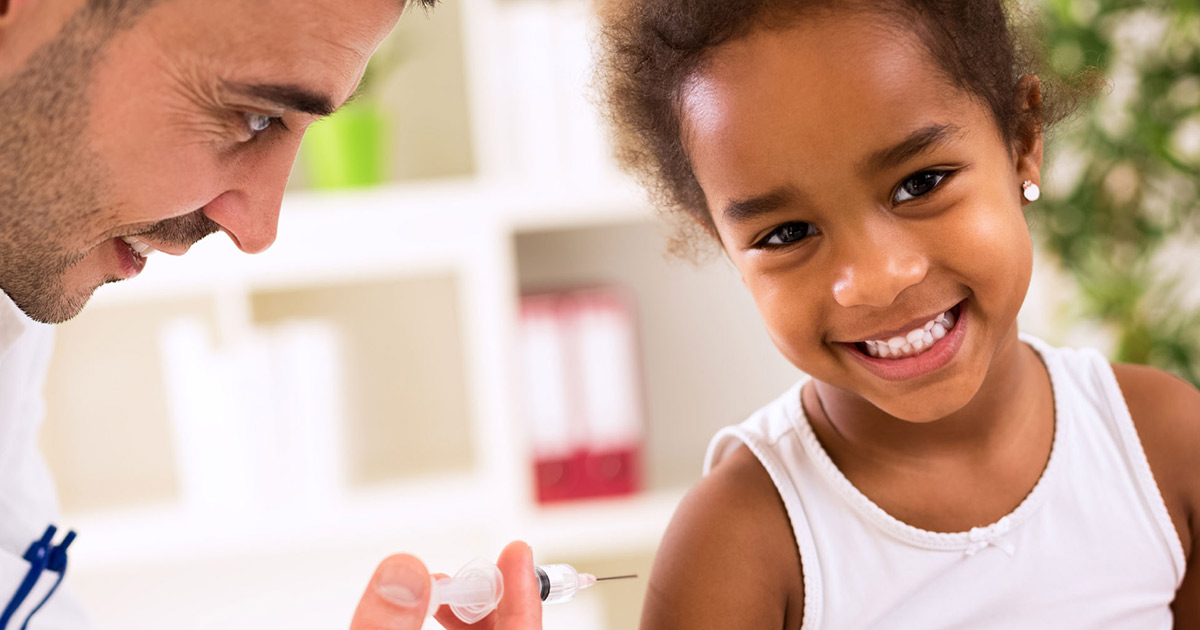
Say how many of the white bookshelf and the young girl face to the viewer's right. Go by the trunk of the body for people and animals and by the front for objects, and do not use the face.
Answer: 0

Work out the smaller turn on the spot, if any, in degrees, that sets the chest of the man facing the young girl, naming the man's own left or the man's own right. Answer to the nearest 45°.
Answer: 0° — they already face them

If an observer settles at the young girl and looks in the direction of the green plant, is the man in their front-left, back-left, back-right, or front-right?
back-left

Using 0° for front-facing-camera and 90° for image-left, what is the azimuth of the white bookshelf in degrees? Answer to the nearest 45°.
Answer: approximately 0°

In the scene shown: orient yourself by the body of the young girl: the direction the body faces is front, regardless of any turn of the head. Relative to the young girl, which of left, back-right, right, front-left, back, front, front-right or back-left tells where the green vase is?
back-right

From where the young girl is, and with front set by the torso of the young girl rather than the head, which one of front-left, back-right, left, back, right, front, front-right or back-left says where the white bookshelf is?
back-right

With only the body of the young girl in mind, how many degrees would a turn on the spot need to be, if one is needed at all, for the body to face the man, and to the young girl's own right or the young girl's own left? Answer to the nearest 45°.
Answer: approximately 90° to the young girl's own right

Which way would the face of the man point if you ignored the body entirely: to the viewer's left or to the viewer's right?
to the viewer's right

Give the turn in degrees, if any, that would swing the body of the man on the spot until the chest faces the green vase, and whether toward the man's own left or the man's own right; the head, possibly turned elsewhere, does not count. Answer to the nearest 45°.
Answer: approximately 90° to the man's own left

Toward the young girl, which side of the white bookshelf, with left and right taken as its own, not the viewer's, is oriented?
front

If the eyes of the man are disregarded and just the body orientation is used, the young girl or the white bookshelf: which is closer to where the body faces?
the young girl

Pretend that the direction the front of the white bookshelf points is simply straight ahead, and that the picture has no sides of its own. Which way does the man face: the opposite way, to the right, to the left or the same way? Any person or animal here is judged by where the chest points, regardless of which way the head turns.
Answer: to the left

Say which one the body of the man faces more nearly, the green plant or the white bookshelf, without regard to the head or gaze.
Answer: the green plant

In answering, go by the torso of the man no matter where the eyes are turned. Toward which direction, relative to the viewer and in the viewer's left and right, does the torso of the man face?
facing to the right of the viewer

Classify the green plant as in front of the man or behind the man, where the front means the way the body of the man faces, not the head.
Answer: in front
